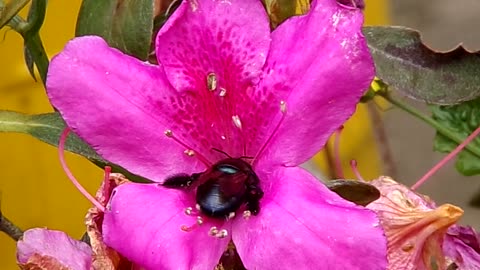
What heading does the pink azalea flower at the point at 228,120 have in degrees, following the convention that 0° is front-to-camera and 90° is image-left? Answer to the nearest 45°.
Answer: approximately 0°
